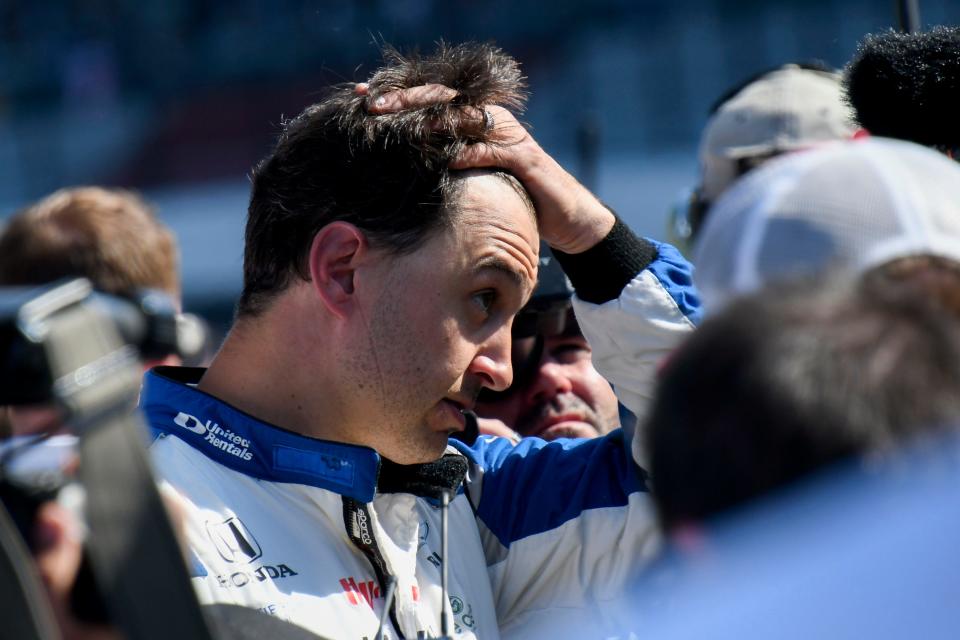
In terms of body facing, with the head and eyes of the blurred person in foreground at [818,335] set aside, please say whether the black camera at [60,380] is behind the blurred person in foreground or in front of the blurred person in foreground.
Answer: in front

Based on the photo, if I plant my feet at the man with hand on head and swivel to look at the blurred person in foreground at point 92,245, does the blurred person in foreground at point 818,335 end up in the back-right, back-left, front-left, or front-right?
back-left

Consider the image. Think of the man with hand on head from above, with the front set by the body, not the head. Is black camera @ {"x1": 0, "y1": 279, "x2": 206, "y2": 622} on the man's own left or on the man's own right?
on the man's own right

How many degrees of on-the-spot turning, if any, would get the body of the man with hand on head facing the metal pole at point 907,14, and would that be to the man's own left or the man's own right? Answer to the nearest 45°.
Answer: approximately 90° to the man's own left

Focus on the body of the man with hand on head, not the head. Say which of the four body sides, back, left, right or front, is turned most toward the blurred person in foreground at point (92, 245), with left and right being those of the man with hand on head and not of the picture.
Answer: back

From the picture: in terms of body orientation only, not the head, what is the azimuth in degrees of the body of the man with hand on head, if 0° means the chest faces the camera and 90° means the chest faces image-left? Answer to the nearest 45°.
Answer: approximately 315°

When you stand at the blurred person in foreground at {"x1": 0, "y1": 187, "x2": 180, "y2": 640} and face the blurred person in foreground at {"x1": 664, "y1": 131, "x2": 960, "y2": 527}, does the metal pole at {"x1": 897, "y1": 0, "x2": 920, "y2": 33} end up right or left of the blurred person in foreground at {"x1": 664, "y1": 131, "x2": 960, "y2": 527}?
left

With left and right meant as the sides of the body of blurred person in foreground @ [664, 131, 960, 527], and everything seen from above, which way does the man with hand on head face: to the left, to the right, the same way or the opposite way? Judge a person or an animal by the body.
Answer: the opposite way

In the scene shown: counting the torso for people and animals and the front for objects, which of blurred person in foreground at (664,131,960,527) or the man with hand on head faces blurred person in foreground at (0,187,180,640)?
blurred person in foreground at (664,131,960,527)

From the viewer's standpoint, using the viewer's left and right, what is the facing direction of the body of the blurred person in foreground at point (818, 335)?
facing away from the viewer and to the left of the viewer

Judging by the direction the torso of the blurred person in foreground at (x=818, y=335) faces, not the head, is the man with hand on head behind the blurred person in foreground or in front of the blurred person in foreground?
in front

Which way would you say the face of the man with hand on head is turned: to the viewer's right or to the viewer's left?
to the viewer's right

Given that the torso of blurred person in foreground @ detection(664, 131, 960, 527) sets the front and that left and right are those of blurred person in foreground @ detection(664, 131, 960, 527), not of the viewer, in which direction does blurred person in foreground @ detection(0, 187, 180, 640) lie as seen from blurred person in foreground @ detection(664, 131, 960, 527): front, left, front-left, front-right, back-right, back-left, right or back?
front

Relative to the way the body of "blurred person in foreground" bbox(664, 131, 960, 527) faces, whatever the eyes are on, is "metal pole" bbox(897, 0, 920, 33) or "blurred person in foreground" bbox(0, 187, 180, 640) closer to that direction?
the blurred person in foreground
